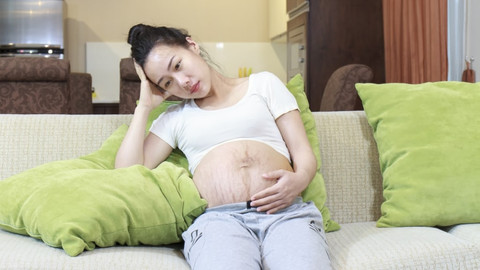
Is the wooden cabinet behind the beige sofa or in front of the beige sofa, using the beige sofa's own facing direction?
behind

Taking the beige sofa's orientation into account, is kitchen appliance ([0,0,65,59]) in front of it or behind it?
behind

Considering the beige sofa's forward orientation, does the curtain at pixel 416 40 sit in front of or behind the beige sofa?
behind

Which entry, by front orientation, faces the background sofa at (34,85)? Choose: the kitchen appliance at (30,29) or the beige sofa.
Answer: the kitchen appliance

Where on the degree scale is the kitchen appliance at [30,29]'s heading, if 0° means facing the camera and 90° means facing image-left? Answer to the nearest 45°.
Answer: approximately 0°

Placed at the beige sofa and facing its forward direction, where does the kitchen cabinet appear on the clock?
The kitchen cabinet is roughly at 6 o'clock from the beige sofa.

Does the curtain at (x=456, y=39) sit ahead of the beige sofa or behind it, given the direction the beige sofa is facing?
behind

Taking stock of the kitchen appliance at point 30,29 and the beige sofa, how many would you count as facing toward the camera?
2
